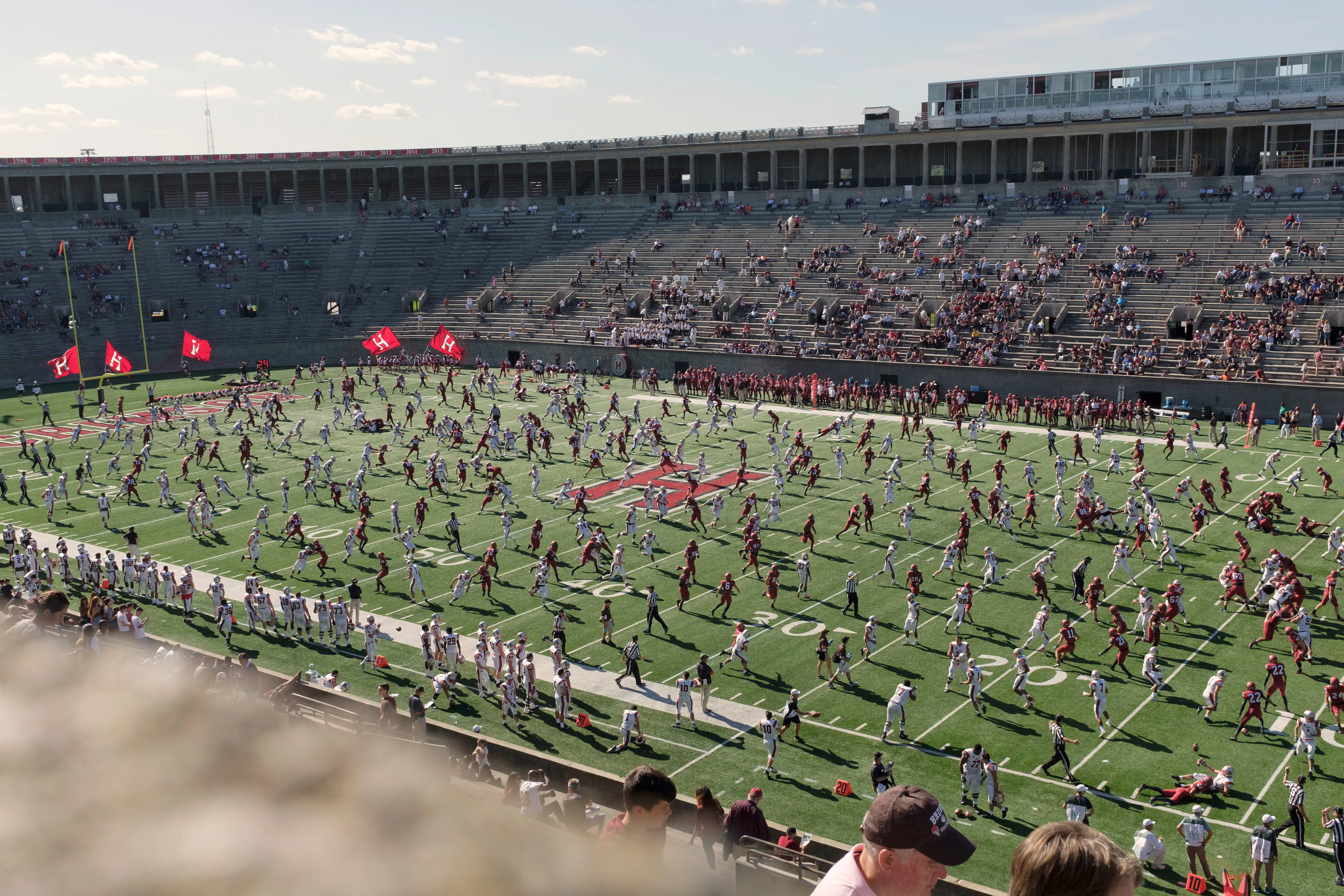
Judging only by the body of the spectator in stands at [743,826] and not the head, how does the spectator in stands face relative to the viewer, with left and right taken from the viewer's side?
facing away from the viewer and to the right of the viewer

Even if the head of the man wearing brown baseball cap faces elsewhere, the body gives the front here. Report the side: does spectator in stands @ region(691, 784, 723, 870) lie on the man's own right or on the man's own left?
on the man's own left

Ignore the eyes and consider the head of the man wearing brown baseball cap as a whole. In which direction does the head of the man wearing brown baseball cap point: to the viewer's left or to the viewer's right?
to the viewer's right

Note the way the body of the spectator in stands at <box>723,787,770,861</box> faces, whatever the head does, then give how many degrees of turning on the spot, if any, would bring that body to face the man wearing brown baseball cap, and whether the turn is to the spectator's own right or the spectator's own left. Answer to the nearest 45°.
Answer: approximately 135° to the spectator's own right

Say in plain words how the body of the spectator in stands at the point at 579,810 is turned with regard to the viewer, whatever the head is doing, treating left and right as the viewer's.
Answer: facing away from the viewer and to the right of the viewer

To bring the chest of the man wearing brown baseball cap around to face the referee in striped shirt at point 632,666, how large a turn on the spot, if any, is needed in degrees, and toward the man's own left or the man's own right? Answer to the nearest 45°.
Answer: approximately 90° to the man's own left

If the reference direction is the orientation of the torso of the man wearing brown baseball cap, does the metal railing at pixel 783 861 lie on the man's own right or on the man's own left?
on the man's own left

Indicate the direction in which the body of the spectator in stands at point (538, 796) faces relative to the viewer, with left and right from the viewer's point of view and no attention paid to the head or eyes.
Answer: facing away from the viewer and to the right of the viewer

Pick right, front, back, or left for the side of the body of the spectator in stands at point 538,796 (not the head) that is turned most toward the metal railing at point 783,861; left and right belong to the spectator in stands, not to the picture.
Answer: right

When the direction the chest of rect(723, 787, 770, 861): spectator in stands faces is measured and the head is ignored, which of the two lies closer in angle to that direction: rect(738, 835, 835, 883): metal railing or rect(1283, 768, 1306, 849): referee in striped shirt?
the referee in striped shirt

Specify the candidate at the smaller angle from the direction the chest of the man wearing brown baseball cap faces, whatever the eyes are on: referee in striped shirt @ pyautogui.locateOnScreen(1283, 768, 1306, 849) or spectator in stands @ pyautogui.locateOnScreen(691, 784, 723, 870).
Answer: the referee in striped shirt
